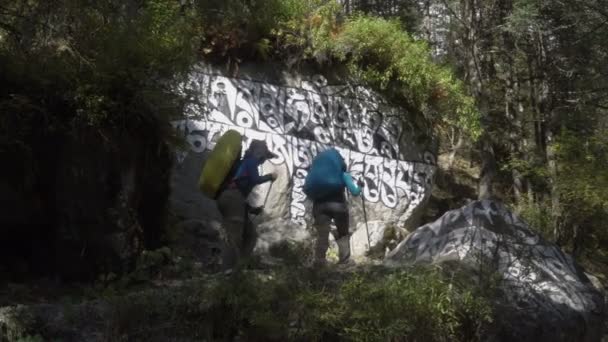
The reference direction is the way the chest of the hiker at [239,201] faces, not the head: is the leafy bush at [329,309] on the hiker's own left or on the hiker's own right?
on the hiker's own right

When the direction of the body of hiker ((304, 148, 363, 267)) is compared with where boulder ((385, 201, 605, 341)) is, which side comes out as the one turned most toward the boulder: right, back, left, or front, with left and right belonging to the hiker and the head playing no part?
right

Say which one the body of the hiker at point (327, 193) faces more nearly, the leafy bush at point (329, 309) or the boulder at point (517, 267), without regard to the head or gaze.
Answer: the boulder

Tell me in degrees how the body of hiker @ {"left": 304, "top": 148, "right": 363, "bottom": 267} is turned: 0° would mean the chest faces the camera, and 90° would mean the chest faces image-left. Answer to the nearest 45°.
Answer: approximately 225°

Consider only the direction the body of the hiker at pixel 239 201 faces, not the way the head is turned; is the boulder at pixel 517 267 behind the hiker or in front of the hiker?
in front

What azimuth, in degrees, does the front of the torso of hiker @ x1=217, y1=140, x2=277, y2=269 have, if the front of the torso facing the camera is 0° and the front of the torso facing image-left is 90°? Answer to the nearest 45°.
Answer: approximately 270°

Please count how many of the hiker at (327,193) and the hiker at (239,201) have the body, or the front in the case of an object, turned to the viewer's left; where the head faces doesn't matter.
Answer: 0

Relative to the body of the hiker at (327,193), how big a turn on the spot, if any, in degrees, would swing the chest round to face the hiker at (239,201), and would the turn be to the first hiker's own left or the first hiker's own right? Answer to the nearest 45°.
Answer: approximately 135° to the first hiker's own left

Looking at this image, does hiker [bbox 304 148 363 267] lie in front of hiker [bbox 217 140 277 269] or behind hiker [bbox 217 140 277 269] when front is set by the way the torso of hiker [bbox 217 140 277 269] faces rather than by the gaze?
in front
